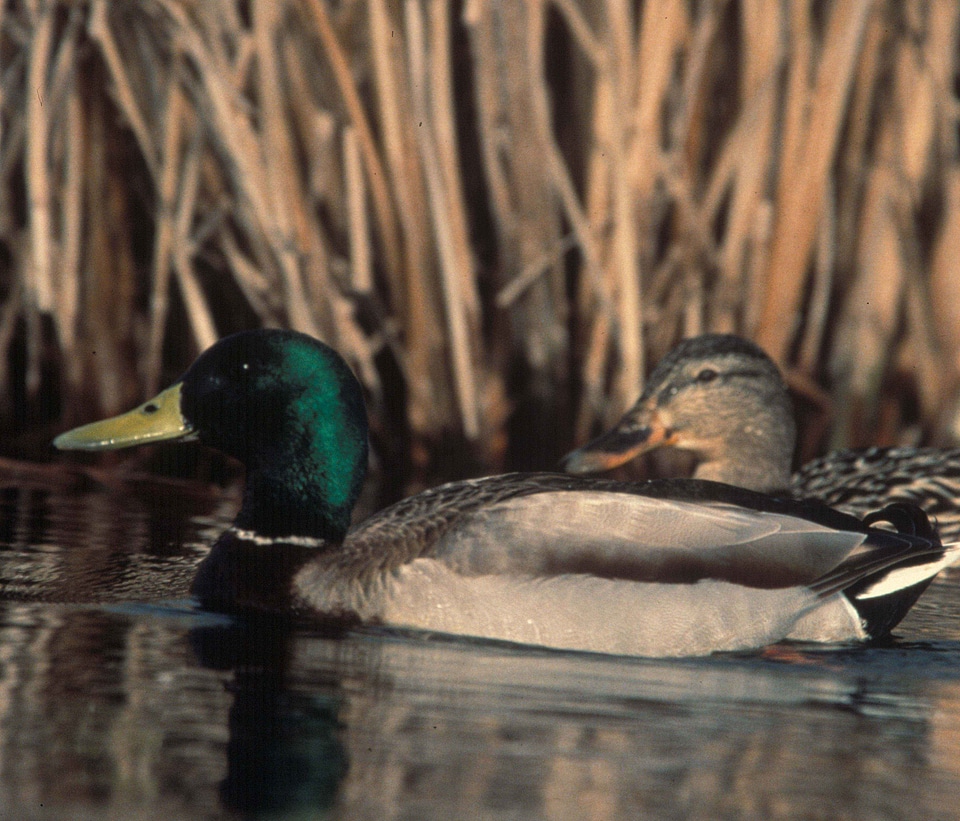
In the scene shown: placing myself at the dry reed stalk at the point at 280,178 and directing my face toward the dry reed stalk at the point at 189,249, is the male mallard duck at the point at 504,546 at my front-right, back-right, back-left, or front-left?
back-left

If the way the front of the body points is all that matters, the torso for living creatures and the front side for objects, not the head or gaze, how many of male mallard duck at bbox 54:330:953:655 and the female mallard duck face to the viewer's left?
2

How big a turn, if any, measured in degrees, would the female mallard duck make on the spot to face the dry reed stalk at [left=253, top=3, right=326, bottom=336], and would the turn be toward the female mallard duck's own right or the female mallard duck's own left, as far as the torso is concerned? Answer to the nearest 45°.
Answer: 0° — it already faces it

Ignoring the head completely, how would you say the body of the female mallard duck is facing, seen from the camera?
to the viewer's left

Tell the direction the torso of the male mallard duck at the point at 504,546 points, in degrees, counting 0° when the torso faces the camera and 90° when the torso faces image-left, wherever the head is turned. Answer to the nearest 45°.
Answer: approximately 90°

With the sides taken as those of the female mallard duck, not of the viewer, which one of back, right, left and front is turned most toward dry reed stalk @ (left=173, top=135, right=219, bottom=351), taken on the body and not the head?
front

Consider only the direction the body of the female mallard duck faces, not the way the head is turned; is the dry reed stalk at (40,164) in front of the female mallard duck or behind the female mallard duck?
in front

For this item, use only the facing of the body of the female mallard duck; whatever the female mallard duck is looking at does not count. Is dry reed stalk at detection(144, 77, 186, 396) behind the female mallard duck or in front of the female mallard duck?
in front

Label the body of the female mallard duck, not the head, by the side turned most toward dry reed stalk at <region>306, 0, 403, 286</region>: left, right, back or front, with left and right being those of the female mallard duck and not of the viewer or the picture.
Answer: front
